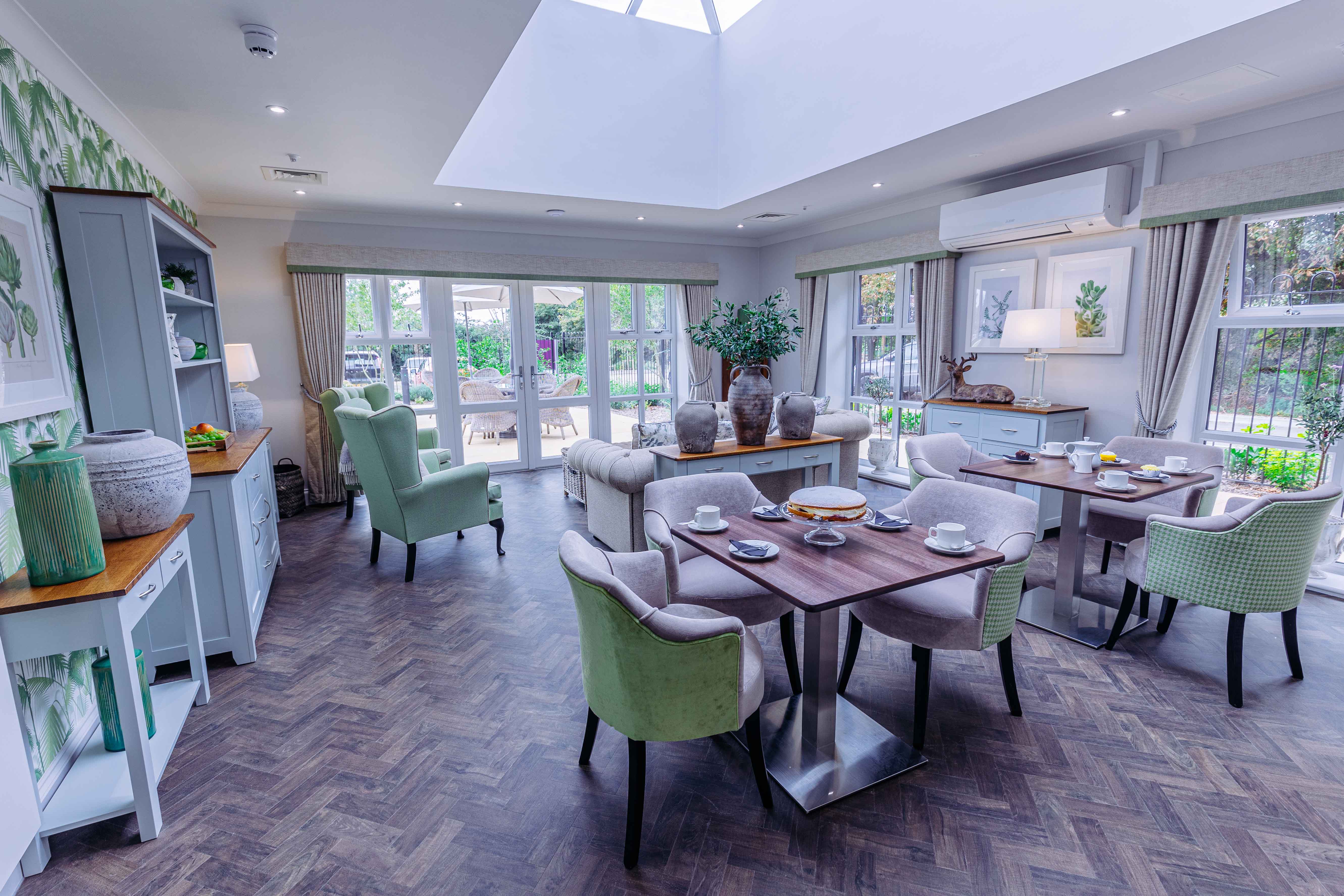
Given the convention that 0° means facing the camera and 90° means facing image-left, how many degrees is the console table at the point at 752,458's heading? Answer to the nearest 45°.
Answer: approximately 315°

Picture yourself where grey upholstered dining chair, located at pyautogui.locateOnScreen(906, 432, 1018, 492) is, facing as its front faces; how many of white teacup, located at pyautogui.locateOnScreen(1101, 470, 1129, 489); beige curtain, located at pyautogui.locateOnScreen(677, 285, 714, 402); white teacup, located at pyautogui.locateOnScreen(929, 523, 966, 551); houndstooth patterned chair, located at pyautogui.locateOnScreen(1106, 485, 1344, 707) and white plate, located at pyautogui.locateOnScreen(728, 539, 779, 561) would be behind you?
1

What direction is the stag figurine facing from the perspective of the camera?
to the viewer's left

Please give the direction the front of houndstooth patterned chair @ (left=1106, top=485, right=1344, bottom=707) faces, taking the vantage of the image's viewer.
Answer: facing away from the viewer and to the left of the viewer

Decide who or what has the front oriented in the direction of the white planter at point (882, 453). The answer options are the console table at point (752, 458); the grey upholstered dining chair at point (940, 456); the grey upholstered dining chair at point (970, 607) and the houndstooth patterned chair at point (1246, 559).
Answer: the houndstooth patterned chair

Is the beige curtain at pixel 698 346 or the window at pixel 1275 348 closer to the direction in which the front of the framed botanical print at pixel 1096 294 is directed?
the beige curtain

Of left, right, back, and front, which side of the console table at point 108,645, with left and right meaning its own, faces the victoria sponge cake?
front

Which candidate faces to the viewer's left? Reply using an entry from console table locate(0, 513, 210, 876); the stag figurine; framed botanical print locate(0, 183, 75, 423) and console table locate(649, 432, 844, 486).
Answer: the stag figurine

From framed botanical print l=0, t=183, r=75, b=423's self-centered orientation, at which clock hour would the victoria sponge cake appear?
The victoria sponge cake is roughly at 12 o'clock from the framed botanical print.

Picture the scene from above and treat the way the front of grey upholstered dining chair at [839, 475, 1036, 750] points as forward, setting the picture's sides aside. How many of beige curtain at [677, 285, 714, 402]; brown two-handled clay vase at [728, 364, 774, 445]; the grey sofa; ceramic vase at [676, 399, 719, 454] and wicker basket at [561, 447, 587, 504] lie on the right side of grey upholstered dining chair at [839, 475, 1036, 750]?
5

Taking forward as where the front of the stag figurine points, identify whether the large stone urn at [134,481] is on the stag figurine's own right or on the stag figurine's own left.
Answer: on the stag figurine's own left

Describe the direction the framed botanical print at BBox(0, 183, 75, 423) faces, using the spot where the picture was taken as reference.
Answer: facing the viewer and to the right of the viewer

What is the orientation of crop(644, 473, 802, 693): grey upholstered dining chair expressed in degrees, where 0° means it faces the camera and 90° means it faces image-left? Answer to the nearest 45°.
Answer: approximately 315°

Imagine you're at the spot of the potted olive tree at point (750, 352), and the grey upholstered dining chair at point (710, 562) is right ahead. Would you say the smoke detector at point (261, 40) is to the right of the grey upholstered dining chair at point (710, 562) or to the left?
right

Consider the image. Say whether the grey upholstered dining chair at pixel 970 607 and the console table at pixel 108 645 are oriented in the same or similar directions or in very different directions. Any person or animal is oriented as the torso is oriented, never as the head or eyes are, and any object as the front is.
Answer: very different directions
